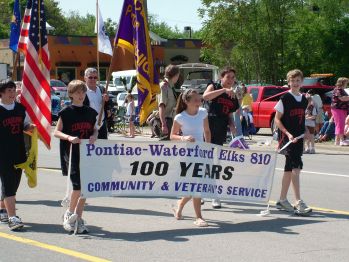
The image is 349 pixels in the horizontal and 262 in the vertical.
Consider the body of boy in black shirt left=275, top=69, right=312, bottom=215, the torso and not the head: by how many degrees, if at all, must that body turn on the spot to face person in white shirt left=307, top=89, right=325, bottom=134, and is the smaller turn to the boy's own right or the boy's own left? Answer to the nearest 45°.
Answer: approximately 135° to the boy's own left

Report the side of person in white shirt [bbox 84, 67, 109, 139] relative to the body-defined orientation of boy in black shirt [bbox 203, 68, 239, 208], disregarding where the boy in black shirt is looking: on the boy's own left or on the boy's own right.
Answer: on the boy's own right

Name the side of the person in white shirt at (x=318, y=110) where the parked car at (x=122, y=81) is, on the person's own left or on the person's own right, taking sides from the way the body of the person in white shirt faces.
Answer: on the person's own right

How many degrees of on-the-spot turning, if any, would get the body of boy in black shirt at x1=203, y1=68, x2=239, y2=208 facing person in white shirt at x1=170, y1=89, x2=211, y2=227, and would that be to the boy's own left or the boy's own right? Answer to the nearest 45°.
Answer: approximately 45° to the boy's own right

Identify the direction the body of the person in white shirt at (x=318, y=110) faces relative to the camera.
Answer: to the viewer's left

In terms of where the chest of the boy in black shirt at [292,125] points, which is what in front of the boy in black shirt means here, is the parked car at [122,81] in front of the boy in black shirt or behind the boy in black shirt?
behind
